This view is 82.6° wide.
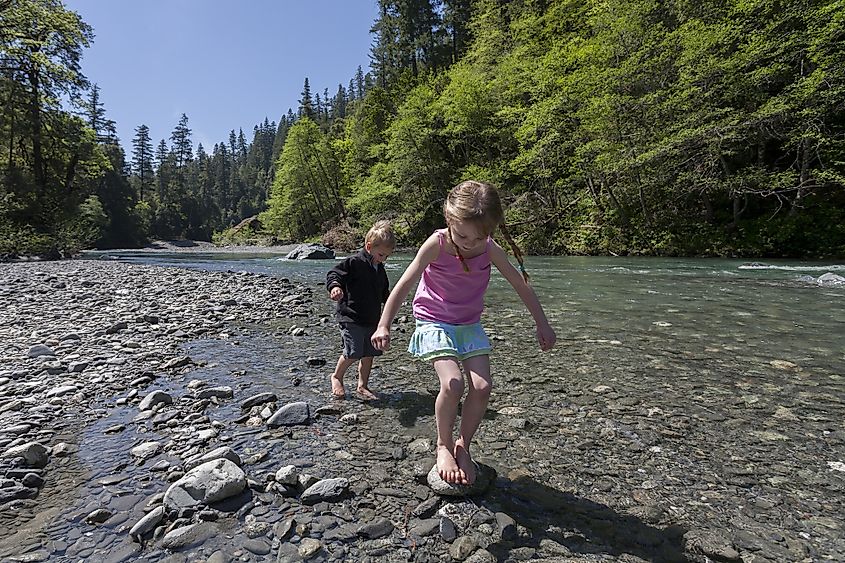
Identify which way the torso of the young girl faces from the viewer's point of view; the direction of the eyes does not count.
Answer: toward the camera

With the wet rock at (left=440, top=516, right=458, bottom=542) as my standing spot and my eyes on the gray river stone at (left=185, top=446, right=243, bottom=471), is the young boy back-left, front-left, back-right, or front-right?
front-right

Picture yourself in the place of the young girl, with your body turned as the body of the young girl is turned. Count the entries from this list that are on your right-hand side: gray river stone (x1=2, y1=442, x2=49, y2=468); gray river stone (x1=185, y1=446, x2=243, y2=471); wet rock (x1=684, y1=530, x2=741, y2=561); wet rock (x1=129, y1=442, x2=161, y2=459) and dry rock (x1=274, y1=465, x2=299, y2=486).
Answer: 4

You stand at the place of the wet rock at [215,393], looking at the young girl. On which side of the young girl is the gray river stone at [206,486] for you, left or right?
right

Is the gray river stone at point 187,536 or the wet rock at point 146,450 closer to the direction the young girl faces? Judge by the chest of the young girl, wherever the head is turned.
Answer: the gray river stone

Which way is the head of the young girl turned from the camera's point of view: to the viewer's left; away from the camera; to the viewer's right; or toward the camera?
toward the camera

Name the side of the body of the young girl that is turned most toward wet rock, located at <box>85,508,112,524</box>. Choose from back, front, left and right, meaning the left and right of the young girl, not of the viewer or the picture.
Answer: right

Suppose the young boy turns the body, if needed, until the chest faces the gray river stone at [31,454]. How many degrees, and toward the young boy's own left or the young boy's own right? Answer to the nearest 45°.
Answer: approximately 90° to the young boy's own right

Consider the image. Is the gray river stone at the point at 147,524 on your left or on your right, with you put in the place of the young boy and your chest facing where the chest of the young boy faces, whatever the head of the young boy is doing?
on your right

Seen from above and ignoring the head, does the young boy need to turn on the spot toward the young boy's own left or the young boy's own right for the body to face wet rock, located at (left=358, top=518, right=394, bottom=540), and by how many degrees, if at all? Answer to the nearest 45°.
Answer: approximately 45° to the young boy's own right

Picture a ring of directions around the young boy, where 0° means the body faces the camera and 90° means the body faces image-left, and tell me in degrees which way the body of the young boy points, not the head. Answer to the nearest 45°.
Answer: approximately 315°

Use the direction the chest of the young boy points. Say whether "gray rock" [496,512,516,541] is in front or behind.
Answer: in front

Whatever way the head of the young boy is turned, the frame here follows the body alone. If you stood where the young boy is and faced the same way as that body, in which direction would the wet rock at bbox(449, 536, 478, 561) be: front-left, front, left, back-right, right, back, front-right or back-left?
front-right

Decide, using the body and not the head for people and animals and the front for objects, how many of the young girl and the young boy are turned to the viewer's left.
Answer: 0

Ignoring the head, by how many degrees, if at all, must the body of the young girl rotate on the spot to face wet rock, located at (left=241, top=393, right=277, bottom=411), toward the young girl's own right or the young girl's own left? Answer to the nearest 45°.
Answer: approximately 135° to the young girl's own right

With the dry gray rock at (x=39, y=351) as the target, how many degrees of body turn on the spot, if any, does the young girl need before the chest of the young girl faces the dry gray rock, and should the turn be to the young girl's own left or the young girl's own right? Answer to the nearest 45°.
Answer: approximately 135° to the young girl's own right
